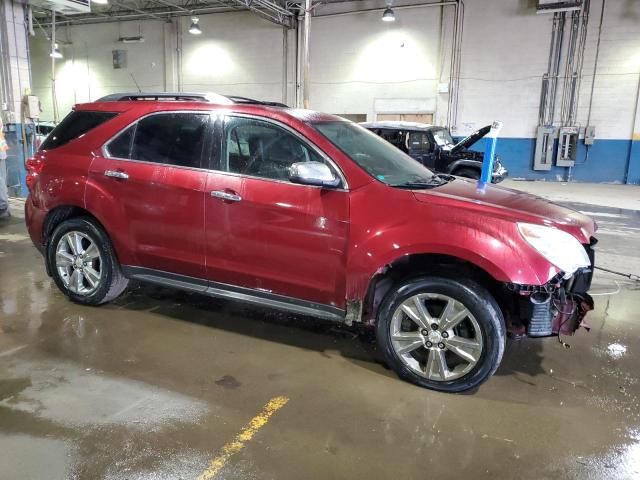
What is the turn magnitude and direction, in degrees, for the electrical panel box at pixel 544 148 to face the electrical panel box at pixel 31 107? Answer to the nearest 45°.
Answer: approximately 45° to its right

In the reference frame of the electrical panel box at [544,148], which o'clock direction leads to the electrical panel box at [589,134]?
the electrical panel box at [589,134] is roughly at 9 o'clock from the electrical panel box at [544,148].

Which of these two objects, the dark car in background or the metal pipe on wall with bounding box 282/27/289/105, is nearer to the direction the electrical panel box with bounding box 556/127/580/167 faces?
the dark car in background

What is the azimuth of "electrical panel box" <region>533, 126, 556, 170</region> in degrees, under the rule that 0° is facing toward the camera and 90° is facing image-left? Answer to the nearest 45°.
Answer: approximately 0°

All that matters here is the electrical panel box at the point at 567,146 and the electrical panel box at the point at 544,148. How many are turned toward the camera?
2

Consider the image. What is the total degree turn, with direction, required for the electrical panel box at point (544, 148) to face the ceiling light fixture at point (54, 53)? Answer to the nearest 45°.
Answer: approximately 45° to its right

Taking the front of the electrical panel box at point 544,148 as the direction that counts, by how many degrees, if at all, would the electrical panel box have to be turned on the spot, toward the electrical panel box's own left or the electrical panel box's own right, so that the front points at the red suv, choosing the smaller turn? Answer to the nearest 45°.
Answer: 0° — it already faces it

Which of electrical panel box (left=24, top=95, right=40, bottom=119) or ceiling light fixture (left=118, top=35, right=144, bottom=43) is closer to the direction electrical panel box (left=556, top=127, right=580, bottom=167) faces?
the electrical panel box

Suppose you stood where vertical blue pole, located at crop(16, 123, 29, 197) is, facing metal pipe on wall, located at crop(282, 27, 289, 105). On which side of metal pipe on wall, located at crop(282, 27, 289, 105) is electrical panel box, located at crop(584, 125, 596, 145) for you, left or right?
right

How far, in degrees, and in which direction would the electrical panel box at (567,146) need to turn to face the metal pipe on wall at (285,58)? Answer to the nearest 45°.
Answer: approximately 90° to its right

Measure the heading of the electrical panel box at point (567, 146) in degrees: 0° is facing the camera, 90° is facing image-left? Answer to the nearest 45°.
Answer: approximately 0°
